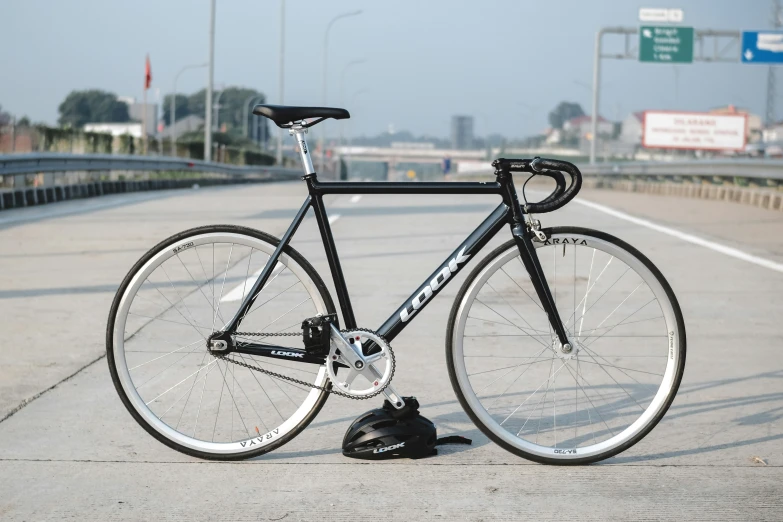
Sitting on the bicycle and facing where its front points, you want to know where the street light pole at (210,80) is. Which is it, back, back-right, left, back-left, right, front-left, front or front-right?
left

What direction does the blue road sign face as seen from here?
toward the camera

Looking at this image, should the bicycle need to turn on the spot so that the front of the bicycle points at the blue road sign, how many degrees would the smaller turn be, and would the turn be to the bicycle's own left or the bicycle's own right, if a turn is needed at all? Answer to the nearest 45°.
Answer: approximately 90° to the bicycle's own left

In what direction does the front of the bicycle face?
to the viewer's right

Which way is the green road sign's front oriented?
toward the camera

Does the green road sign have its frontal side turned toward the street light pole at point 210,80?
no

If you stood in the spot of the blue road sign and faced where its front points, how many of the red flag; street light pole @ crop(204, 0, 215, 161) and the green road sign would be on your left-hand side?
0

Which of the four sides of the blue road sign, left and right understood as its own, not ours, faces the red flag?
right

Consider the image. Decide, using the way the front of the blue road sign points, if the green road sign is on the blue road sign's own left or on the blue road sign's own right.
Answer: on the blue road sign's own right

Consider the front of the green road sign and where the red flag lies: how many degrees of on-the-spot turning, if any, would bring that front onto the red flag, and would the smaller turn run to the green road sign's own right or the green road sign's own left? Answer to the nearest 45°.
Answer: approximately 90° to the green road sign's own right

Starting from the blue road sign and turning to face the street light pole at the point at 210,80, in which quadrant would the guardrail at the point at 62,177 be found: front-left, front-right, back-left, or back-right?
front-left

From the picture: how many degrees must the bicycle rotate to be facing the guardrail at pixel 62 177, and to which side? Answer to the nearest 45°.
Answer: approximately 90° to its left

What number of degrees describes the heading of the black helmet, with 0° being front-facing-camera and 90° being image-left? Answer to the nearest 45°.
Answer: approximately 90°

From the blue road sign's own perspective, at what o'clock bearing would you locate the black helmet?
The black helmet is roughly at 12 o'clock from the blue road sign.

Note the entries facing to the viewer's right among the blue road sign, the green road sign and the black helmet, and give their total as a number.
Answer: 0

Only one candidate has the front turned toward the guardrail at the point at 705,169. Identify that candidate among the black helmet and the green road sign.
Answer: the green road sign

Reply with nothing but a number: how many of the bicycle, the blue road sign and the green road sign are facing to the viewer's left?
0

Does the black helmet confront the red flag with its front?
no
